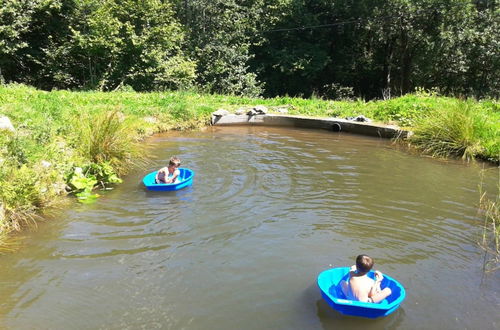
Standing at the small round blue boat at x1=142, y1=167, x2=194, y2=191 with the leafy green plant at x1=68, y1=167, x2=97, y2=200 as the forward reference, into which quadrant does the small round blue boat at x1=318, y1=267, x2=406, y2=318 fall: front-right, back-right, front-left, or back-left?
back-left

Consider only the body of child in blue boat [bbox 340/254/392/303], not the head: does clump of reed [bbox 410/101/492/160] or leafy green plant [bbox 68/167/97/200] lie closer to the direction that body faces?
the clump of reed

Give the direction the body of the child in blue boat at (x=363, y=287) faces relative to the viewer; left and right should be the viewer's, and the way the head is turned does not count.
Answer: facing away from the viewer and to the right of the viewer

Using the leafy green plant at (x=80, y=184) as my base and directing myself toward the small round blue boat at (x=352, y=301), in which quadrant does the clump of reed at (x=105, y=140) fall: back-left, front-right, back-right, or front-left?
back-left

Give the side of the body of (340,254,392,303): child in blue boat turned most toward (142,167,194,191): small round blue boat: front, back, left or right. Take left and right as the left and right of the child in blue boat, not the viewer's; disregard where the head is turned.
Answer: left

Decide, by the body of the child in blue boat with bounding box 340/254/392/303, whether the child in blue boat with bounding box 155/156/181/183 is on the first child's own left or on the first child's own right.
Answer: on the first child's own left

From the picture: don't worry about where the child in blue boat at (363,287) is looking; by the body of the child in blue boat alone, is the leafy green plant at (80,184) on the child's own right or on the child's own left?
on the child's own left

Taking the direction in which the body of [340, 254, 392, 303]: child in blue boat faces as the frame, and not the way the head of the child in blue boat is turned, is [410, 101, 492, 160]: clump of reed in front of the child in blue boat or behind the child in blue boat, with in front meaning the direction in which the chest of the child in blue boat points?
in front

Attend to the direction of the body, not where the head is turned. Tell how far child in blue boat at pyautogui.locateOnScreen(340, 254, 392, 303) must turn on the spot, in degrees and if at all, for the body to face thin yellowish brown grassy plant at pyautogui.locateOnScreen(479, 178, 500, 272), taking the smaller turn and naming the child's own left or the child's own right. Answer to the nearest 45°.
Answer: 0° — they already face it
